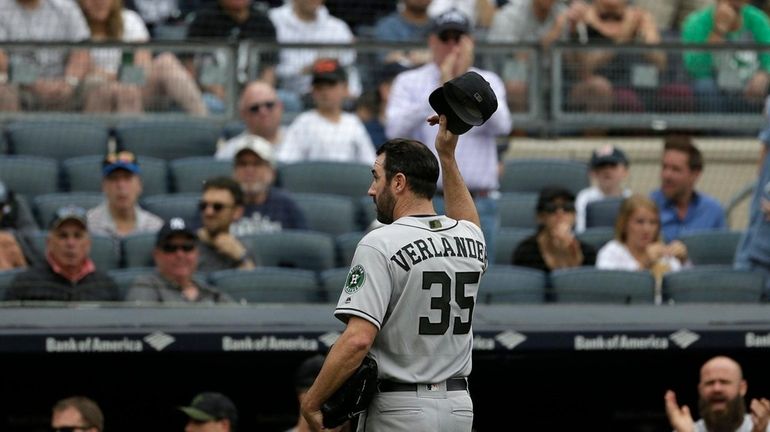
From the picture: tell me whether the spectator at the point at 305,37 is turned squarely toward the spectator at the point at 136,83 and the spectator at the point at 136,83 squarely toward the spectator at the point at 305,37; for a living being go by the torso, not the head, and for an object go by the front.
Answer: no

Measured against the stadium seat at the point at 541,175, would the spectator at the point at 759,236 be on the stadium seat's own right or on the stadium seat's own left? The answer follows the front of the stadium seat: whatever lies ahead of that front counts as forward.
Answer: on the stadium seat's own left

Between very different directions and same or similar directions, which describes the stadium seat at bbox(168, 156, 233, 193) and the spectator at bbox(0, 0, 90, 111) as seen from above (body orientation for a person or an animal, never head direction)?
same or similar directions

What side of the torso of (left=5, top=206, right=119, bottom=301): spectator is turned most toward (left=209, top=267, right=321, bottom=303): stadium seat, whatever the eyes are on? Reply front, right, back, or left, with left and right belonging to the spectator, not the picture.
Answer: left

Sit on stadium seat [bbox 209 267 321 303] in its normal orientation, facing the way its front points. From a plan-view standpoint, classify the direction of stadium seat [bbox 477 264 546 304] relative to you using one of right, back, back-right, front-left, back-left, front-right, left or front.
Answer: left

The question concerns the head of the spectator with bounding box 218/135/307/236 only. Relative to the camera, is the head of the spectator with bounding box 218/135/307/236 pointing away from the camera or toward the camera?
toward the camera

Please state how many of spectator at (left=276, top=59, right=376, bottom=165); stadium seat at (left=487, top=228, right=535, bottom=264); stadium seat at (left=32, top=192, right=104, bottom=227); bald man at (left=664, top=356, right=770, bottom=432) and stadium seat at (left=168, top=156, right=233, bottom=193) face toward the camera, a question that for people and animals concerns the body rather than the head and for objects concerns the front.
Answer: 5

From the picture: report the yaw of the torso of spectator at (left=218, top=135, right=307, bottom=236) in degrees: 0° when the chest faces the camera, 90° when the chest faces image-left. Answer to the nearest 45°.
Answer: approximately 45°

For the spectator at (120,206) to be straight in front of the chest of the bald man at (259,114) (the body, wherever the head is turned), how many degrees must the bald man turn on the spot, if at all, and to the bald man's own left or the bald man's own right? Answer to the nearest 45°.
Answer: approximately 45° to the bald man's own right

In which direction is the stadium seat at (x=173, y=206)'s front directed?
toward the camera

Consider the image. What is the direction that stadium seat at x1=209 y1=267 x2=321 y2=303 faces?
toward the camera

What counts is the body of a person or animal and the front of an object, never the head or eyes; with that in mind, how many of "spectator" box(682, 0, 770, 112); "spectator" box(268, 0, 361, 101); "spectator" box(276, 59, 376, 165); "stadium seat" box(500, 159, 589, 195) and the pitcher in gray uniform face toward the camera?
4

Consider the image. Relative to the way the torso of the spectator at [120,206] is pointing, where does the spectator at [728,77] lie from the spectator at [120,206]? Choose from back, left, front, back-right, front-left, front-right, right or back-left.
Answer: left

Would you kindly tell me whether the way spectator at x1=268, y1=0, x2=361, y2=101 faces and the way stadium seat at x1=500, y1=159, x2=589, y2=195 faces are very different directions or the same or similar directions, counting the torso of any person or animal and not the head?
same or similar directions

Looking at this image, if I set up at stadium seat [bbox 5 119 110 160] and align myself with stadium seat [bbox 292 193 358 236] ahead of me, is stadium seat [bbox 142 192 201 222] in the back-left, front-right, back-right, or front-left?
front-right

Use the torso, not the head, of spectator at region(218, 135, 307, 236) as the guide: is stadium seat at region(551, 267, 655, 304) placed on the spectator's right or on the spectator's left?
on the spectator's left

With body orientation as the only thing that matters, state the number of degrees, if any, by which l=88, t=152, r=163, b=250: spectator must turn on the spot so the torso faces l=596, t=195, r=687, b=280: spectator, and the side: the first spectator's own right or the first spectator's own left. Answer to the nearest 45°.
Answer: approximately 90° to the first spectator's own left

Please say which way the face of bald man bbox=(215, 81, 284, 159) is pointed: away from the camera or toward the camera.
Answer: toward the camera

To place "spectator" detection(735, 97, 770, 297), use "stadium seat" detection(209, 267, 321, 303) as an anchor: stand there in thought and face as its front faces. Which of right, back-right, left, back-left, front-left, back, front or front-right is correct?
left

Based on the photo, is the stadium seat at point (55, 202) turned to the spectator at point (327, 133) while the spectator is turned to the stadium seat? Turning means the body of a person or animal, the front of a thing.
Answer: no

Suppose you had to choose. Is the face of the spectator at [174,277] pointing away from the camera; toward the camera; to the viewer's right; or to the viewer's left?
toward the camera

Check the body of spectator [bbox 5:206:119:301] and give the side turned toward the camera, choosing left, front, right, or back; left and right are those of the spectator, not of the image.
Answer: front

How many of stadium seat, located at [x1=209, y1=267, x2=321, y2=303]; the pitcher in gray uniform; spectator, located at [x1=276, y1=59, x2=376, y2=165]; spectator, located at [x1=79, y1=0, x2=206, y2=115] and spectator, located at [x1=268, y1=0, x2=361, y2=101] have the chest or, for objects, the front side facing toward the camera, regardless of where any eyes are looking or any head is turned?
4
